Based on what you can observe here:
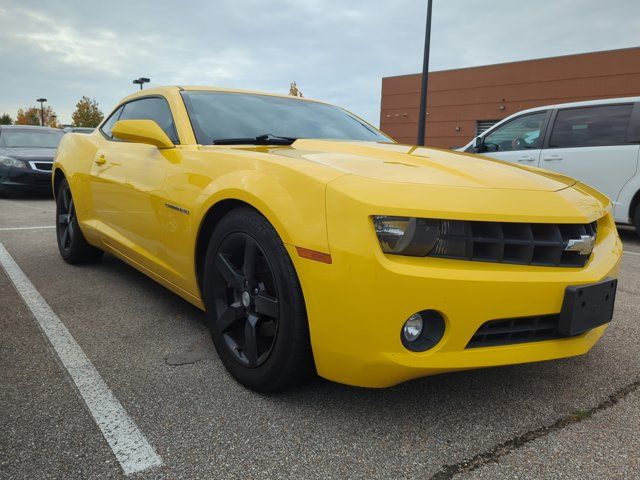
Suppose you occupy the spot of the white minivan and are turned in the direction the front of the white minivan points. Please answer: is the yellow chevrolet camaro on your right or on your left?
on your left

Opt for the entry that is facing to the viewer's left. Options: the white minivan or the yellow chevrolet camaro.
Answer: the white minivan

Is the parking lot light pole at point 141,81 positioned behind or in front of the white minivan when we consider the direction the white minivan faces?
in front

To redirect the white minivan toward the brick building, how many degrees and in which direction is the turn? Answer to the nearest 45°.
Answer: approximately 90° to its right

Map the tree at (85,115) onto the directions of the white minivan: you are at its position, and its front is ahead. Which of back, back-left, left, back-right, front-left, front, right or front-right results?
front-right

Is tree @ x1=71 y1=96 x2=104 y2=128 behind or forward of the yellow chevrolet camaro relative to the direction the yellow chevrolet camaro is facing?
behind

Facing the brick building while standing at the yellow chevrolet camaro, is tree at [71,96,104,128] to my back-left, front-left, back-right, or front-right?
front-left

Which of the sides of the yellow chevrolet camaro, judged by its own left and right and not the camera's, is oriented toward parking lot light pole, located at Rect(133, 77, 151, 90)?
back

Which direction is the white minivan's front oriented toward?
to the viewer's left

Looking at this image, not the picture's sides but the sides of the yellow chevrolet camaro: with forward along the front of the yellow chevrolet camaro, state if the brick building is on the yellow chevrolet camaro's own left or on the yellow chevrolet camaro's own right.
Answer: on the yellow chevrolet camaro's own left

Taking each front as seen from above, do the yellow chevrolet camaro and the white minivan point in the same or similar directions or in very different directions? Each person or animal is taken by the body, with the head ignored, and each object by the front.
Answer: very different directions

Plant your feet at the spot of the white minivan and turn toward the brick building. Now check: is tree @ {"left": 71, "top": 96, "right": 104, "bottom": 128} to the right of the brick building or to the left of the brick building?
left

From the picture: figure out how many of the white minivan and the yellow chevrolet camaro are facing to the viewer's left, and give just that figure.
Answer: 1
